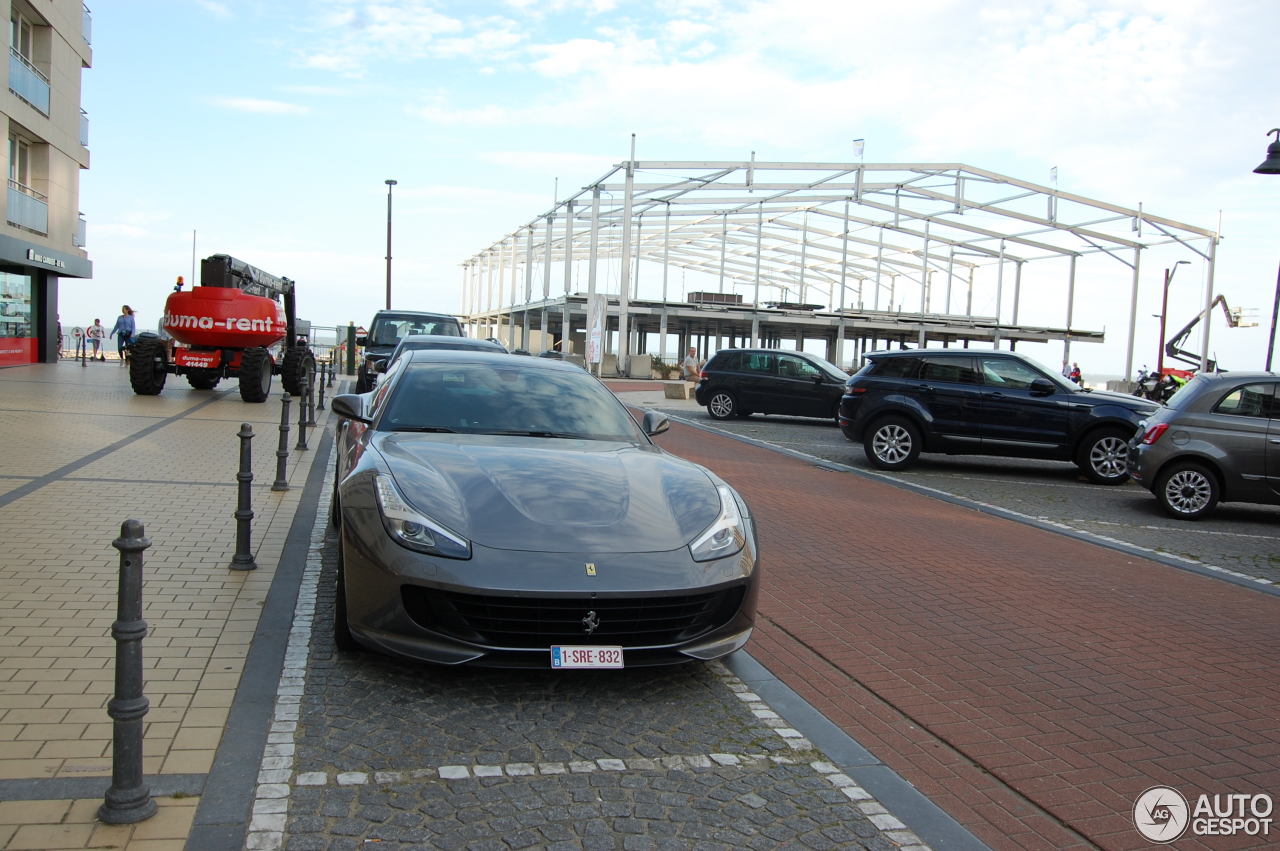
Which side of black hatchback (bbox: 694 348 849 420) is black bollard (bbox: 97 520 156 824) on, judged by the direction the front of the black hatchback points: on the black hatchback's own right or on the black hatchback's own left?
on the black hatchback's own right

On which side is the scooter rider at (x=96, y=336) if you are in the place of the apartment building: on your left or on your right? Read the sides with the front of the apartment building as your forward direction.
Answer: on your left

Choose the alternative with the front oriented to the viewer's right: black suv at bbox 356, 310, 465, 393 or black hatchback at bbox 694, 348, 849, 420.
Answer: black hatchback at bbox 694, 348, 849, 420

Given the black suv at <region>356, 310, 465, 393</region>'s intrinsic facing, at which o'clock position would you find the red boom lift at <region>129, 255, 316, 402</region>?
The red boom lift is roughly at 3 o'clock from the black suv.

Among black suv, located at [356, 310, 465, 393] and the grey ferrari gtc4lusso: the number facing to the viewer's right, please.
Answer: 0

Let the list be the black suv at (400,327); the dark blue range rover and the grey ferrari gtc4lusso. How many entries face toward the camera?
2

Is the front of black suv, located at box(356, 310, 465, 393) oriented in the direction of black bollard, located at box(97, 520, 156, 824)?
yes

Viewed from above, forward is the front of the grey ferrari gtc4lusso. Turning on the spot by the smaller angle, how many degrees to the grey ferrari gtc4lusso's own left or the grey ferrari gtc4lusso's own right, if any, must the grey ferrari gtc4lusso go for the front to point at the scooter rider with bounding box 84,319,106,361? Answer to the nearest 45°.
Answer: approximately 135° to the grey ferrari gtc4lusso's own right

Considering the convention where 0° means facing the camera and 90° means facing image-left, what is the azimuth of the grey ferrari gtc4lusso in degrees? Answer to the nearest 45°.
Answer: approximately 0°

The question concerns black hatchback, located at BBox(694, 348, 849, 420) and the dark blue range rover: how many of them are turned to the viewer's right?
2

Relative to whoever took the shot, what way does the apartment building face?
facing the viewer and to the right of the viewer

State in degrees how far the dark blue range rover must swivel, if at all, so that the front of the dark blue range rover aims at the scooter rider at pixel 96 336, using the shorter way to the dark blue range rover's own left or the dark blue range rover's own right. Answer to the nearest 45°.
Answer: approximately 135° to the dark blue range rover's own left

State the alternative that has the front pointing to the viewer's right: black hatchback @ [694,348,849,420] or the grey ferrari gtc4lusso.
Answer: the black hatchback

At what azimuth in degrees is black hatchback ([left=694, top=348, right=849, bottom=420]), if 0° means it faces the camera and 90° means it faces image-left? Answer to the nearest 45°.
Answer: approximately 270°

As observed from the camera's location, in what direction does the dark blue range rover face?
facing to the right of the viewer

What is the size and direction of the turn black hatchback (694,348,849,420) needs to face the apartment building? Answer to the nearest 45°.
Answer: approximately 180°
